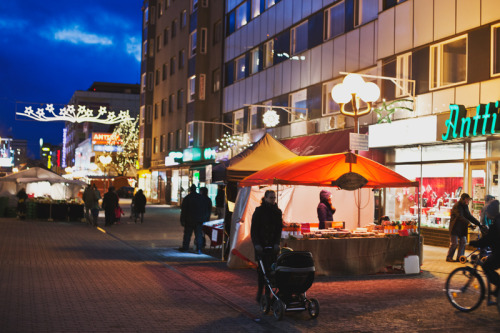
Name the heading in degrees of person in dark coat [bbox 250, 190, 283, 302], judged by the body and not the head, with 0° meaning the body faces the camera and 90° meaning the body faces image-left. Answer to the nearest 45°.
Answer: approximately 315°

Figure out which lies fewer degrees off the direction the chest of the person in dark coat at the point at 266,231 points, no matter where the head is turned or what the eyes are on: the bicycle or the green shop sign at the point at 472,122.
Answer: the bicycle

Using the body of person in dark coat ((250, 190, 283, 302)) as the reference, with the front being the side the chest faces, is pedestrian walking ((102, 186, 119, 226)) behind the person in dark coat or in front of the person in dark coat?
behind

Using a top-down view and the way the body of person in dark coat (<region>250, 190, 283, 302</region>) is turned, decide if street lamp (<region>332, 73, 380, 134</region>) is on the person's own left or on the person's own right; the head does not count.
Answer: on the person's own left

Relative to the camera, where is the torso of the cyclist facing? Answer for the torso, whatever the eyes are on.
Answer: to the viewer's left

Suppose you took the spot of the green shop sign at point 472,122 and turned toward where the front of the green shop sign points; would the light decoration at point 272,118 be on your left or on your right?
on your right

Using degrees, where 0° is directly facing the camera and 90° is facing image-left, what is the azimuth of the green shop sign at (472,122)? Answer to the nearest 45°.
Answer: approximately 45°

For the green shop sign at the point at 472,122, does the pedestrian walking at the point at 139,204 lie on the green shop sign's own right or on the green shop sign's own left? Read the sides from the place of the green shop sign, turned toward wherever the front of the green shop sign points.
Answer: on the green shop sign's own right
